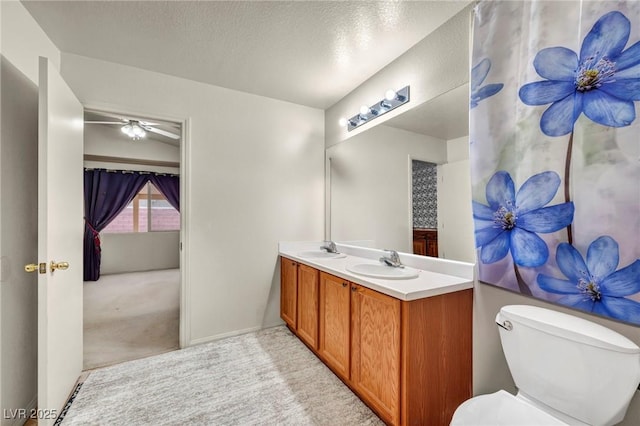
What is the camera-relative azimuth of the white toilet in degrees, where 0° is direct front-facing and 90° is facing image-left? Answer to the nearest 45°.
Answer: approximately 45°

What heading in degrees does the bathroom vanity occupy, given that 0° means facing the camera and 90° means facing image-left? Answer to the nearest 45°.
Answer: approximately 45°
